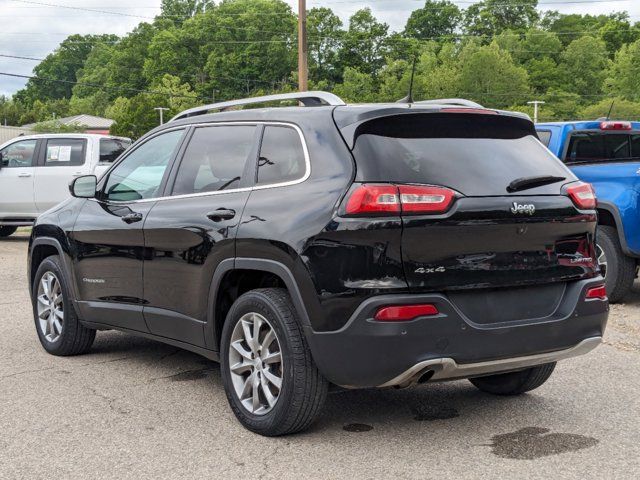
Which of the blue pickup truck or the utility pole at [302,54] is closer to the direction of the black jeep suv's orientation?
the utility pole

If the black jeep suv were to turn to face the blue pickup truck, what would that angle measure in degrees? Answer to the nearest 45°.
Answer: approximately 90° to its right

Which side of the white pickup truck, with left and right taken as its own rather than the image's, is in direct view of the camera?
left

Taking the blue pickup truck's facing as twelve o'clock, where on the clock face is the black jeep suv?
The black jeep suv is roughly at 8 o'clock from the blue pickup truck.

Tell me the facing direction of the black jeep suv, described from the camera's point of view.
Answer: facing away from the viewer and to the left of the viewer

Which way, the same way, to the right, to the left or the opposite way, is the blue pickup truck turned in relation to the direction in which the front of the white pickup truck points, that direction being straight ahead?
to the right

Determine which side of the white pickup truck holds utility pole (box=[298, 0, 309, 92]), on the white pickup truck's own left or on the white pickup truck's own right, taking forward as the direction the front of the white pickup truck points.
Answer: on the white pickup truck's own right

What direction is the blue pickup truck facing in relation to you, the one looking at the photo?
facing away from the viewer and to the left of the viewer

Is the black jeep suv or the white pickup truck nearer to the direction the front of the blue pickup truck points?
the white pickup truck

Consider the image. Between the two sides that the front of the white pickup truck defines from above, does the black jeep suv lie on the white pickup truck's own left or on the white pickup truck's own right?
on the white pickup truck's own left

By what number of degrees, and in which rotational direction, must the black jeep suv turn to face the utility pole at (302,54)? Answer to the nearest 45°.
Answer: approximately 45° to its right
